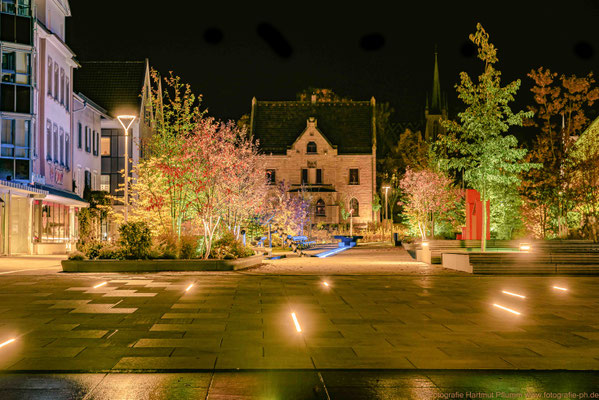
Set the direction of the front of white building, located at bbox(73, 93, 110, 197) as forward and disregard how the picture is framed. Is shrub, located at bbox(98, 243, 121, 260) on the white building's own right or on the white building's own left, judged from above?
on the white building's own right

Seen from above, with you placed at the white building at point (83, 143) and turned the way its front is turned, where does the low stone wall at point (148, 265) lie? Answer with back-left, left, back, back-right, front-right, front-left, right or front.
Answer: right

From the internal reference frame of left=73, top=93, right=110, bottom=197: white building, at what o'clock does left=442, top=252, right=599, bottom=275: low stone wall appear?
The low stone wall is roughly at 2 o'clock from the white building.

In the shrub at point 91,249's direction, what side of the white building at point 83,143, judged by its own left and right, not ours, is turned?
right

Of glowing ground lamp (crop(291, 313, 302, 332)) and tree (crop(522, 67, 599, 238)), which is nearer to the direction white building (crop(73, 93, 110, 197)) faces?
the tree

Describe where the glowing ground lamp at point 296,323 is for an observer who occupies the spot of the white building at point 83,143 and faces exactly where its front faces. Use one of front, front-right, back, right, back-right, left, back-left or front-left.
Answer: right

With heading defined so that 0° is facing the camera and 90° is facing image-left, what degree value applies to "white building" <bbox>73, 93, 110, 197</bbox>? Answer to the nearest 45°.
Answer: approximately 270°
